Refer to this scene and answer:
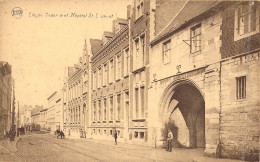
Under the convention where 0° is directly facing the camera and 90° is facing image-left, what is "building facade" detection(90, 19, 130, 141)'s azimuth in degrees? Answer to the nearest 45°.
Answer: approximately 45°
